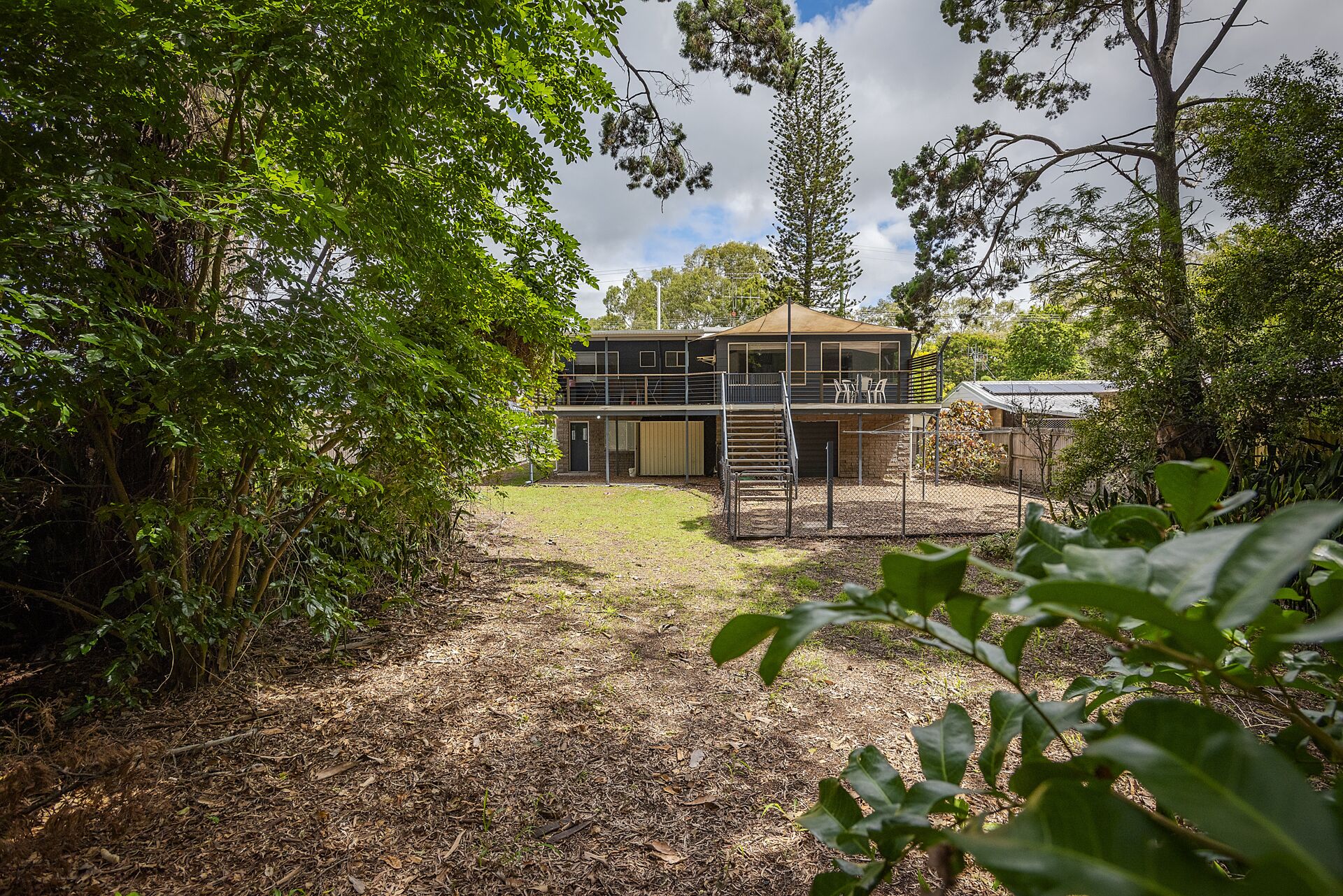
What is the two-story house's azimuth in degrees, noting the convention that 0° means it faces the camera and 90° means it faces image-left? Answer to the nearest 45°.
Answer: approximately 0°

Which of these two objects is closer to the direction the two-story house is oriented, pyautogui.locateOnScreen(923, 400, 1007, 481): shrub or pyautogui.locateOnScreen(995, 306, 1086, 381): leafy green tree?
the shrub

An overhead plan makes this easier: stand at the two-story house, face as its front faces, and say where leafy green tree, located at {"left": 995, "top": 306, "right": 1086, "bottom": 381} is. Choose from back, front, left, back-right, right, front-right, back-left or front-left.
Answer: back-left

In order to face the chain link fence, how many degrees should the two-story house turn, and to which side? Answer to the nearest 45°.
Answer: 0° — it already faces it

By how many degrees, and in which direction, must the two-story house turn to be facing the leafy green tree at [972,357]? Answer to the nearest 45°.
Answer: approximately 135° to its left

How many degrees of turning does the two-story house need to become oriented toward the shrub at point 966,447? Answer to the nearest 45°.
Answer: approximately 90° to its left
